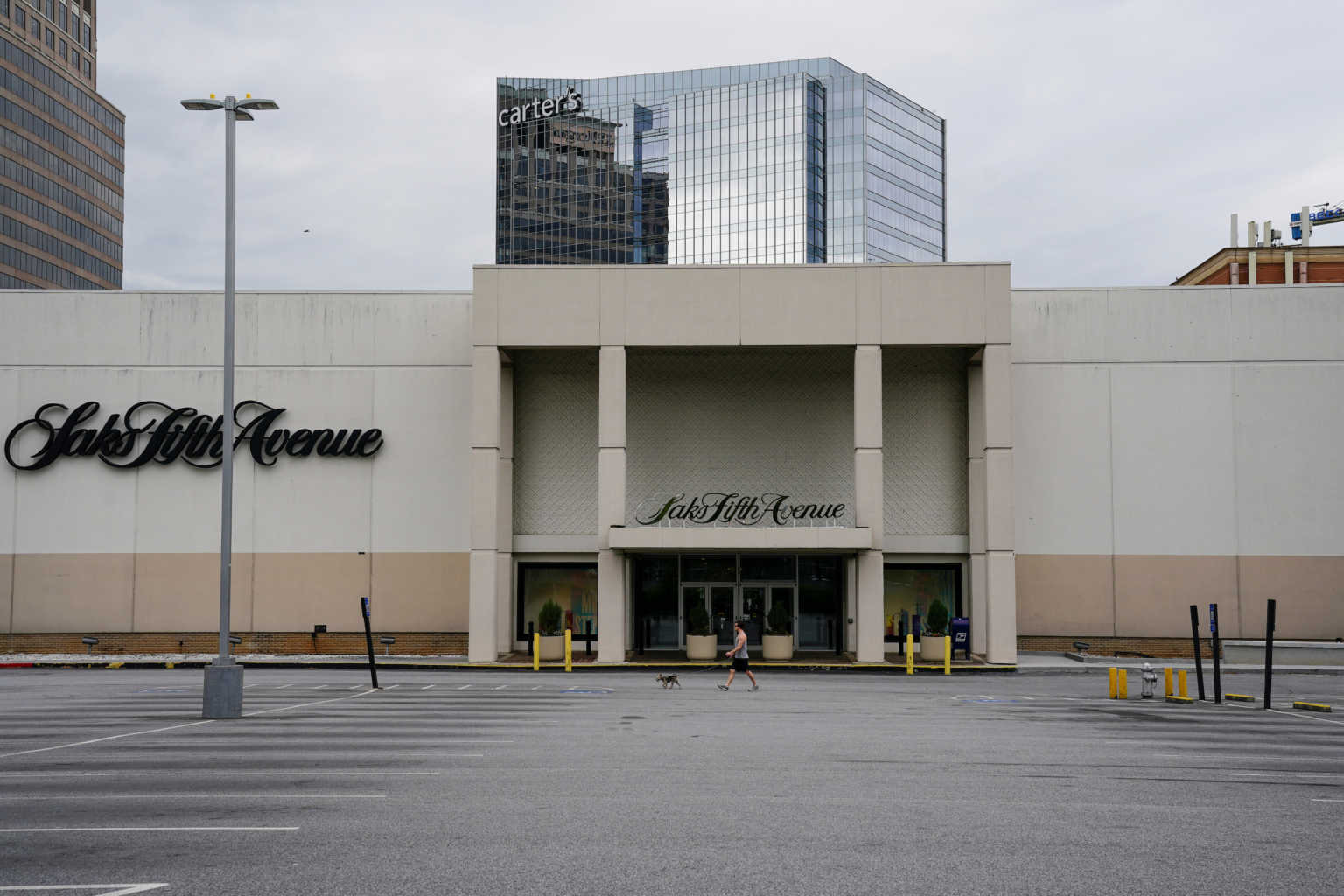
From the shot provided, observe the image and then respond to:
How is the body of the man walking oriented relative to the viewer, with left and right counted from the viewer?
facing to the left of the viewer

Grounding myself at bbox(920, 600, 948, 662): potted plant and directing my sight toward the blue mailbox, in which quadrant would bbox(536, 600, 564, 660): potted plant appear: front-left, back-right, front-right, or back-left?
back-left

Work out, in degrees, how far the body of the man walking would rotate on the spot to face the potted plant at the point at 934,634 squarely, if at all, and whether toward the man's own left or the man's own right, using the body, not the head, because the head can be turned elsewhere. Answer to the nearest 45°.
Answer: approximately 135° to the man's own right

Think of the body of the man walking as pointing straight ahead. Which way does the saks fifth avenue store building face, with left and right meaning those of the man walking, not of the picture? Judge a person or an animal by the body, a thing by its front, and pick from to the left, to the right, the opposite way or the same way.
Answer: to the left

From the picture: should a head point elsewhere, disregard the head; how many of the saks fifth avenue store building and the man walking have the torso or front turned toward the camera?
1

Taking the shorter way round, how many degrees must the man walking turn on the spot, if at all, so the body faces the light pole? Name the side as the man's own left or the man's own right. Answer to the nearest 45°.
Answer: approximately 45° to the man's own left

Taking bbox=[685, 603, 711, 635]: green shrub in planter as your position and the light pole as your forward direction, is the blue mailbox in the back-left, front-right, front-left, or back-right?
back-left
